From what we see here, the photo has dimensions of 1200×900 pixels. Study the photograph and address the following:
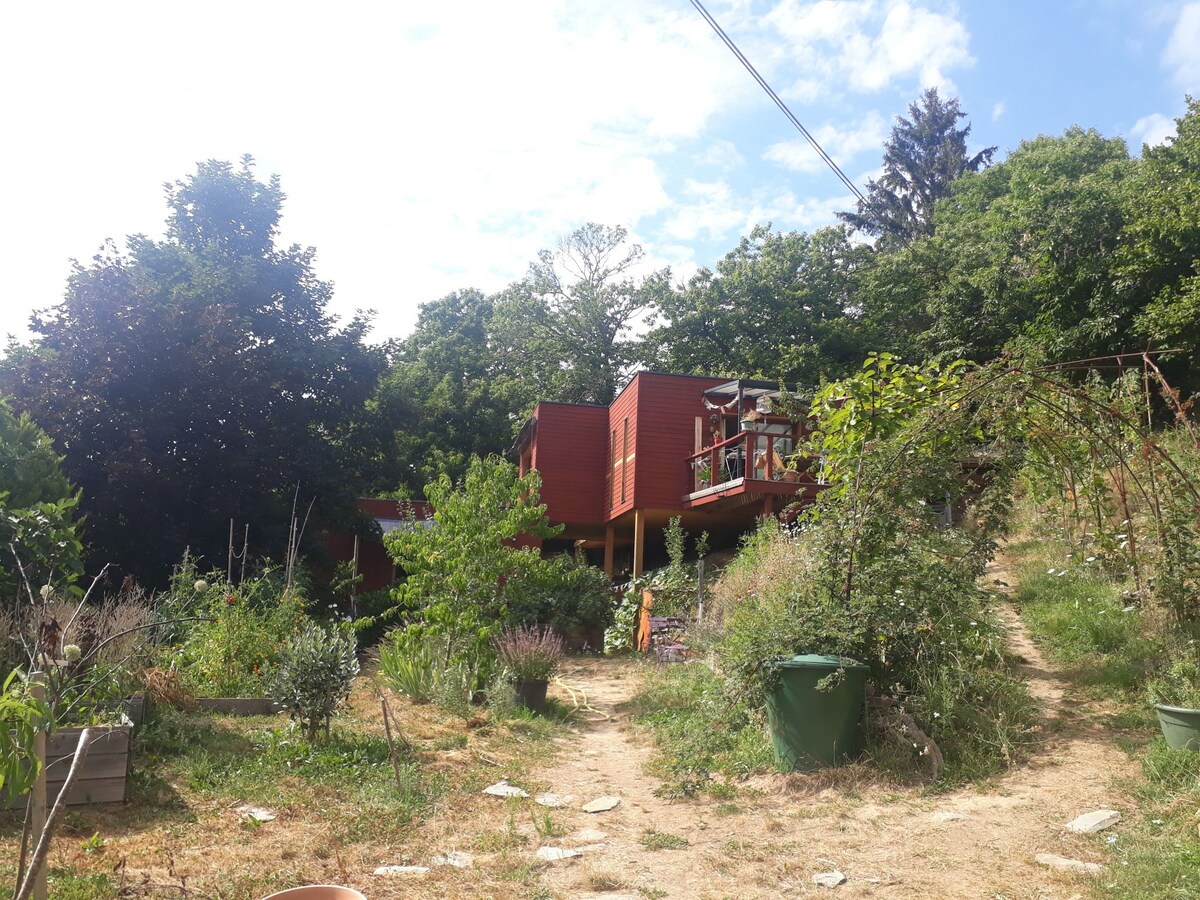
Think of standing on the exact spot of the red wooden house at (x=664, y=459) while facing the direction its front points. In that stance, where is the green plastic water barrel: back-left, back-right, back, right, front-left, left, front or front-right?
front-right

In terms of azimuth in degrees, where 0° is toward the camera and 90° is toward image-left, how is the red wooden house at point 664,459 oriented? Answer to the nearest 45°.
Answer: approximately 315°

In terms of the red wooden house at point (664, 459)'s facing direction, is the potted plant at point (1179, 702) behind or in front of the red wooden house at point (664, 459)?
in front

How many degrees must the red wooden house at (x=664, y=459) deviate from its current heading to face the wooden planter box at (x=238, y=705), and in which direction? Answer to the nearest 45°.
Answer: approximately 45° to its right

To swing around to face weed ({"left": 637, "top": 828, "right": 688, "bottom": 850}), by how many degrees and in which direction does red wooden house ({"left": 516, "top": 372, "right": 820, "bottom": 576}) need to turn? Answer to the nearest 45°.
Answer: approximately 45° to its right

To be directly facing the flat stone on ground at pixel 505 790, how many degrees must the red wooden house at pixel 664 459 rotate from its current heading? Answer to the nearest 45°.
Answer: approximately 45° to its right

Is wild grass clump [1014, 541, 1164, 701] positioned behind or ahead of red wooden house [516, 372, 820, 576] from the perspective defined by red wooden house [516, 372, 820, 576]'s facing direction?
ahead

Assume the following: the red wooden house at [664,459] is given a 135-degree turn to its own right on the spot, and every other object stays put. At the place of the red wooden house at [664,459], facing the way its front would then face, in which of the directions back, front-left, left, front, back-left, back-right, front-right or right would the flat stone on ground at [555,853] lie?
left

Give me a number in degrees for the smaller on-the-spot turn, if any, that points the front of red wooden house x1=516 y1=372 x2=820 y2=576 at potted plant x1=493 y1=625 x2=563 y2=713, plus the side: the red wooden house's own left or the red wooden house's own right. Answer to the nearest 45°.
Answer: approximately 45° to the red wooden house's own right

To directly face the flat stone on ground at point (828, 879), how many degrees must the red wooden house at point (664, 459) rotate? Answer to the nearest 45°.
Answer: approximately 45° to its right

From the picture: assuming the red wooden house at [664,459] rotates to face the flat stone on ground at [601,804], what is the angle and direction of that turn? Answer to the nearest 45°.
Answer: approximately 45° to its right

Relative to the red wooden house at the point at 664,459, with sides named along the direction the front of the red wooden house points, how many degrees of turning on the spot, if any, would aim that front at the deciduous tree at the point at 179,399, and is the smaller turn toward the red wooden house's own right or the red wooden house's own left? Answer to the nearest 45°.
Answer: approximately 135° to the red wooden house's own right

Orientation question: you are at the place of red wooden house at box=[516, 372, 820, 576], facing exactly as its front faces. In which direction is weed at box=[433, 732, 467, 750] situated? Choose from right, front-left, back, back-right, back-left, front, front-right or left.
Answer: front-right

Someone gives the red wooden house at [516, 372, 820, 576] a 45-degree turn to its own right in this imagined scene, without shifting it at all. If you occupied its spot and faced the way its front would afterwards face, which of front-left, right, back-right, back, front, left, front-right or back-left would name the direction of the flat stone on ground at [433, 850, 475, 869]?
front

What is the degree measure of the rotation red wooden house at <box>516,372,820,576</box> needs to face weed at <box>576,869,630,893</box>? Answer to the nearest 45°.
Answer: approximately 45° to its right
